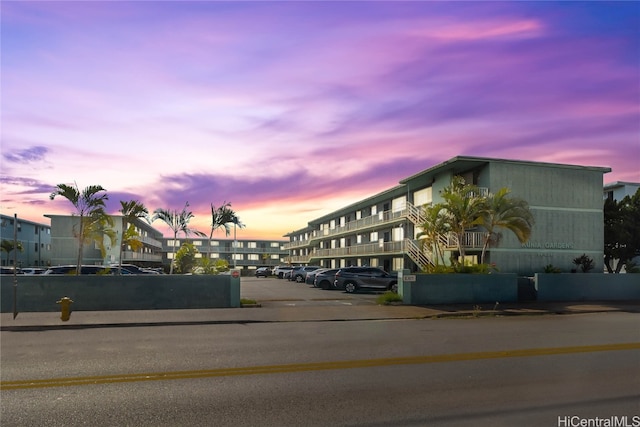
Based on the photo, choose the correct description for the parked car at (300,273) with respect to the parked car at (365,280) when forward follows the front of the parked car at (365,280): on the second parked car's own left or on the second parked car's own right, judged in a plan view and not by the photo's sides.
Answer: on the second parked car's own left

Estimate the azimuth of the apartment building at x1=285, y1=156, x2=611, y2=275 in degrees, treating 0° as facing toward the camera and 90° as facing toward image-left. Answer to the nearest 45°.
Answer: approximately 45°

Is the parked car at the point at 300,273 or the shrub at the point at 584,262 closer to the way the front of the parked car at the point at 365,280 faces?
the shrub

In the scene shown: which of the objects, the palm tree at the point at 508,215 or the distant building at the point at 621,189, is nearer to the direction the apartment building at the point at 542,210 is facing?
the palm tree

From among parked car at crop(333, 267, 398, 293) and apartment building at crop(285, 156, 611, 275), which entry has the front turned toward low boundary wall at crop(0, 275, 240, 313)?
the apartment building

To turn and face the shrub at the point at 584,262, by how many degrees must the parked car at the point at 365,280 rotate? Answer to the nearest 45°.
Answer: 0° — it already faces it

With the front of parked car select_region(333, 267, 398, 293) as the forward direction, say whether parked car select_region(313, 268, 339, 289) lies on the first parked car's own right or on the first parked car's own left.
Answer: on the first parked car's own left
